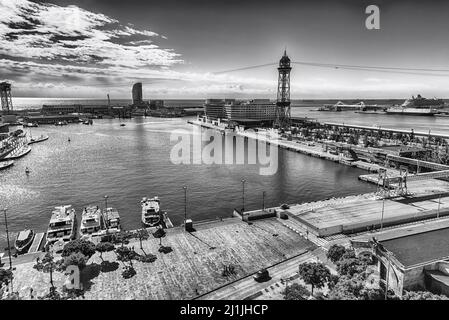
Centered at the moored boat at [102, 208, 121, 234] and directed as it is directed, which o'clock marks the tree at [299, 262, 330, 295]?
The tree is roughly at 5 o'clock from the moored boat.

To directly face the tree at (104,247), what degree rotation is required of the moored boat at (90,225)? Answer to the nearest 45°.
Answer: approximately 180°

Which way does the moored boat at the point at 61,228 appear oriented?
away from the camera

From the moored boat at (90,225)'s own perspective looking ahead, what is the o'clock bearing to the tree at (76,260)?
The tree is roughly at 6 o'clock from the moored boat.

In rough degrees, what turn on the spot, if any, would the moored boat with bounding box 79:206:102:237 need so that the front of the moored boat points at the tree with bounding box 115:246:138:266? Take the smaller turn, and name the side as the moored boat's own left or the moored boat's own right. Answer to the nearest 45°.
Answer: approximately 180°

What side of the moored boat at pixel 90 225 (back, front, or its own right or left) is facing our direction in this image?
back

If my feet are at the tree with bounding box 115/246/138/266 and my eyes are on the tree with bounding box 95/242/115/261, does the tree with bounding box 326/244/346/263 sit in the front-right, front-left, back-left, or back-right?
back-right

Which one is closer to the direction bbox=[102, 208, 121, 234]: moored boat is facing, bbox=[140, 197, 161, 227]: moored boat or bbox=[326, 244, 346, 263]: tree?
the moored boat

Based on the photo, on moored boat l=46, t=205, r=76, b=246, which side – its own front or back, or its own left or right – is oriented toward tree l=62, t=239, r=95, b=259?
back

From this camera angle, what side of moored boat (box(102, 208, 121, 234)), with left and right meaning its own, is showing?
back

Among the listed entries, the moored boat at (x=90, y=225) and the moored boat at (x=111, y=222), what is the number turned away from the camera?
2

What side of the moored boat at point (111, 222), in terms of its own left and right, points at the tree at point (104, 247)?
back
